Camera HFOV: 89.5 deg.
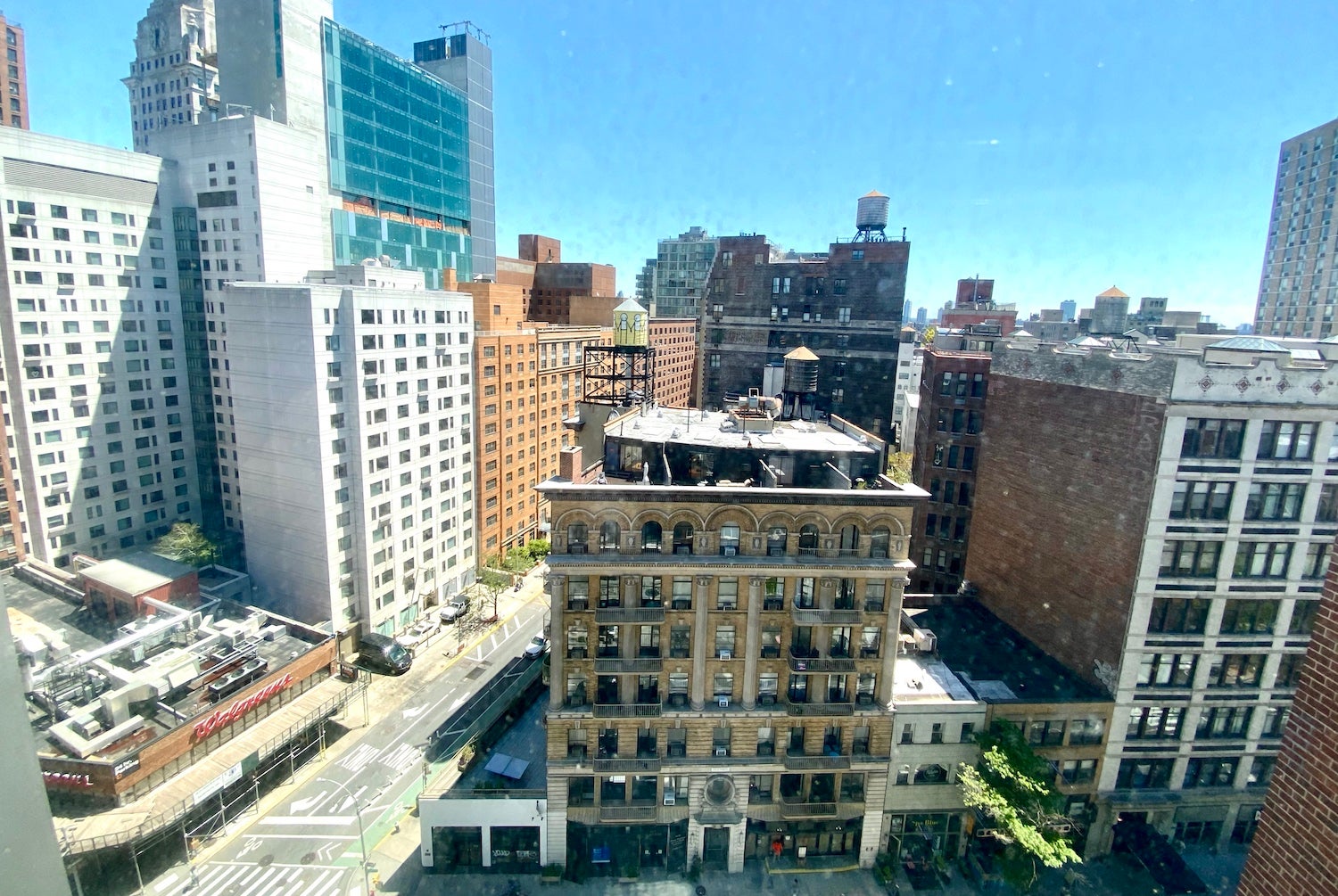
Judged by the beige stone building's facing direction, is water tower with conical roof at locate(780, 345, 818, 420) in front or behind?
behind

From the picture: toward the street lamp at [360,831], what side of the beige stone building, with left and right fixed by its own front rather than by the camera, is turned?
right

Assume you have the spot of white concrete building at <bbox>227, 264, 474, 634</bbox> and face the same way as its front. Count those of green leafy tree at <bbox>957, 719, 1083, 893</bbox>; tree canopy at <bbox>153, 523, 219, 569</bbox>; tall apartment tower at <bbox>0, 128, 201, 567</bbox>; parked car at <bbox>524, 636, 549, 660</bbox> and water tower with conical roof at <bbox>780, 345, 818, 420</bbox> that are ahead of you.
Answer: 3

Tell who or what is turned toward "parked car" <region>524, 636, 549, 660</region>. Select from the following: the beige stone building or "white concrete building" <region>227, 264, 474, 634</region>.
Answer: the white concrete building

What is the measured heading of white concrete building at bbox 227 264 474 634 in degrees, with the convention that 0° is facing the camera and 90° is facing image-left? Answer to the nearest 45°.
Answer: approximately 315°

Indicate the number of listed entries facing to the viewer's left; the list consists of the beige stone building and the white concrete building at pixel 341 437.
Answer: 0

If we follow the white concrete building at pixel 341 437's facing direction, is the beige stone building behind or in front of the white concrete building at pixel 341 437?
in front

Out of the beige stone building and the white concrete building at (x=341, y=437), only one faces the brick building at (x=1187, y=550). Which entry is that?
the white concrete building

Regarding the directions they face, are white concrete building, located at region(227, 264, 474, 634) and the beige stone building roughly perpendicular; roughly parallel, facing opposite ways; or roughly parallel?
roughly perpendicular

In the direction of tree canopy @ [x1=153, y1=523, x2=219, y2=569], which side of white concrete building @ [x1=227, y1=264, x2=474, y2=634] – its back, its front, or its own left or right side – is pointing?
back

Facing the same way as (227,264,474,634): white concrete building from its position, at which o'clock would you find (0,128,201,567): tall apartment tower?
The tall apartment tower is roughly at 6 o'clock from the white concrete building.

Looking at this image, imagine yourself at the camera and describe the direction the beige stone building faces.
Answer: facing the viewer

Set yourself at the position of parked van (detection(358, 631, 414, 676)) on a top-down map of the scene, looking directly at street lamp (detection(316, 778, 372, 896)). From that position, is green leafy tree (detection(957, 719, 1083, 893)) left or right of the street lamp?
left

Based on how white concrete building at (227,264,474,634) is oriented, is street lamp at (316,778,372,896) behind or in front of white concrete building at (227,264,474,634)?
in front

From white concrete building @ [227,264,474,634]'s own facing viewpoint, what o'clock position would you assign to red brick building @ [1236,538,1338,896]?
The red brick building is roughly at 1 o'clock from the white concrete building.
